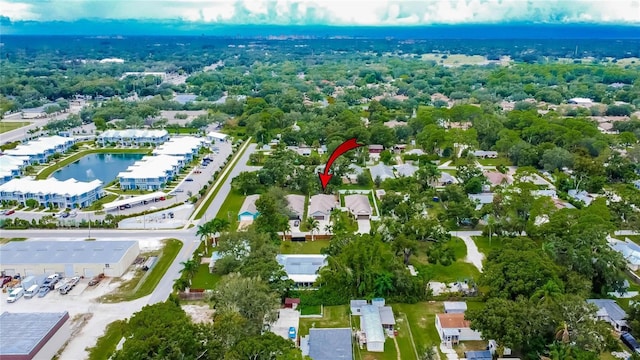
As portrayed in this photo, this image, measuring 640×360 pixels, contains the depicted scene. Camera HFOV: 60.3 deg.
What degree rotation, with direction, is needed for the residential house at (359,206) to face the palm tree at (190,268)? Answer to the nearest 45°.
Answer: approximately 45° to its right

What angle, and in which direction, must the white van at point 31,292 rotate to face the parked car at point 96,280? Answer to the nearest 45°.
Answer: approximately 135° to its left

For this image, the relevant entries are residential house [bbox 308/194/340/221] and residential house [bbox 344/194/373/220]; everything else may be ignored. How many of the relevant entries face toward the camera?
2

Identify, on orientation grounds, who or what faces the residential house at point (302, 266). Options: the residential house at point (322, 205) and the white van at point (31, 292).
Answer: the residential house at point (322, 205)

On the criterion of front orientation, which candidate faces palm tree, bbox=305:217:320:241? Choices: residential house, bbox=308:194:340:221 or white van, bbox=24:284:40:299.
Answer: the residential house

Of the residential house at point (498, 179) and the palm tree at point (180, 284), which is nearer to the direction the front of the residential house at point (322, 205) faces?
the palm tree

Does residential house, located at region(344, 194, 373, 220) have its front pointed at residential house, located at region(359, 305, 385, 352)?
yes

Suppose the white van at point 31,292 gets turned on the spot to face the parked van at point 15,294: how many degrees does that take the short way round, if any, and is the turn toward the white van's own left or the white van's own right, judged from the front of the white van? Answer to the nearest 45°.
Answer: approximately 45° to the white van's own right

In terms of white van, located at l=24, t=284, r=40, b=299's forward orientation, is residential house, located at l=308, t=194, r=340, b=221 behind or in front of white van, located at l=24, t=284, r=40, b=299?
behind
